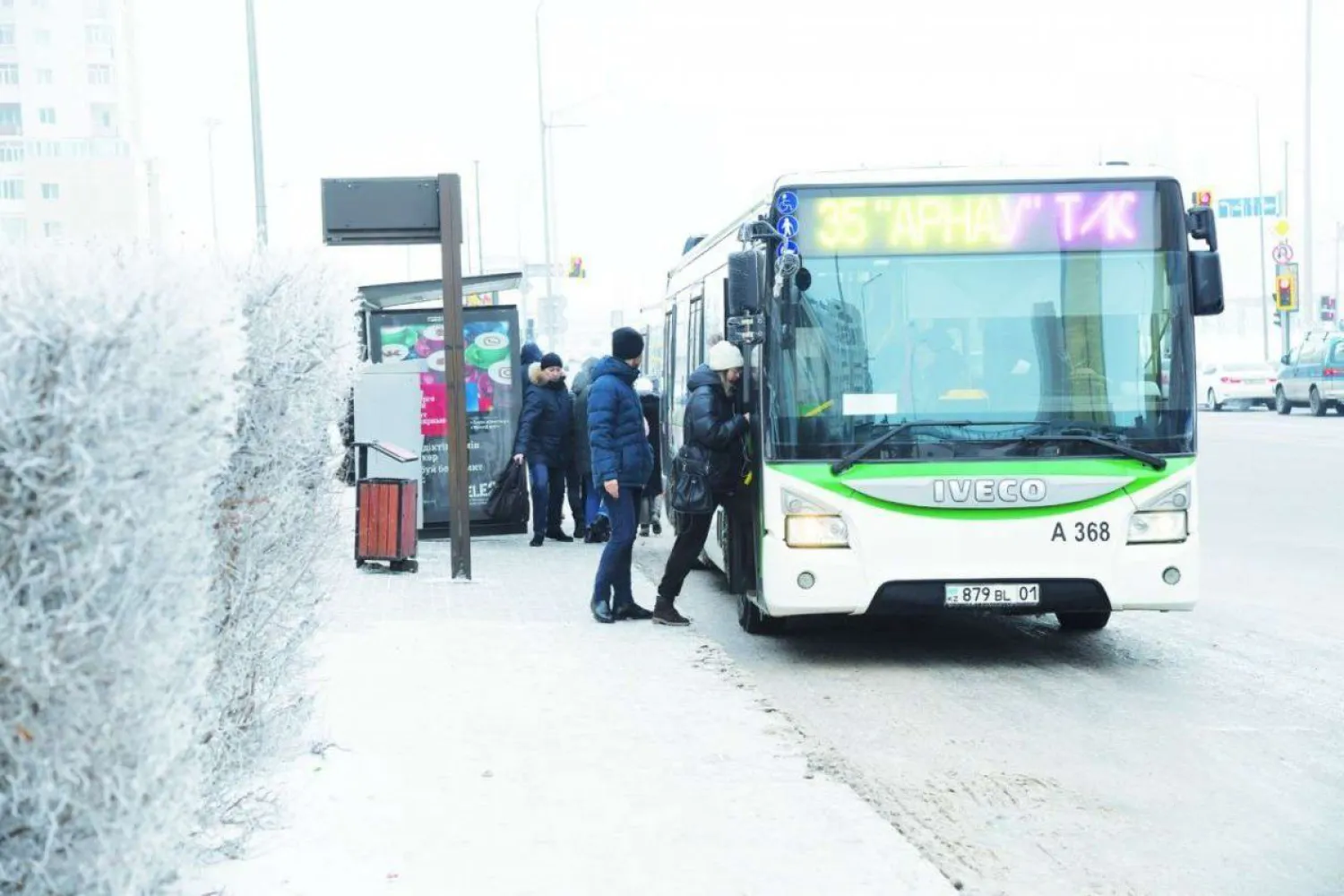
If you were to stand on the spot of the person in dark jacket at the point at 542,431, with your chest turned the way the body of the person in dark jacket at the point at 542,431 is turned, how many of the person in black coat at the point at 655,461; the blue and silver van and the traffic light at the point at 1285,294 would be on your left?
3

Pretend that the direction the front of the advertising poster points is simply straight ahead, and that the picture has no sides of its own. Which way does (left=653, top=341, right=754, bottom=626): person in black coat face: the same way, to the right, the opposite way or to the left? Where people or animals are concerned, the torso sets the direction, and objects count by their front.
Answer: to the left

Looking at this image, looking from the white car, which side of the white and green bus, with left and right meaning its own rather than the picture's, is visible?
back

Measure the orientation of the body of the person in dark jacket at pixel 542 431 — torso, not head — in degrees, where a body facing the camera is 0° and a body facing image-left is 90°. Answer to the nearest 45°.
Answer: approximately 315°

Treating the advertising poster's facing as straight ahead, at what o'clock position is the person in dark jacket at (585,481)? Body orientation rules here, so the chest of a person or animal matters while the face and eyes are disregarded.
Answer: The person in dark jacket is roughly at 9 o'clock from the advertising poster.

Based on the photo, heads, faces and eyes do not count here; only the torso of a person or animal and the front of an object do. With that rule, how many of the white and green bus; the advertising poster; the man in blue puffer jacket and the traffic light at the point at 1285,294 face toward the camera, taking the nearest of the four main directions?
3

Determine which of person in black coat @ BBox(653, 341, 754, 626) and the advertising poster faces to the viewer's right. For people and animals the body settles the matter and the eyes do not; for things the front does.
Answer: the person in black coat

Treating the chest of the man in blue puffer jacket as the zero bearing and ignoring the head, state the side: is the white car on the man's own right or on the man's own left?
on the man's own left

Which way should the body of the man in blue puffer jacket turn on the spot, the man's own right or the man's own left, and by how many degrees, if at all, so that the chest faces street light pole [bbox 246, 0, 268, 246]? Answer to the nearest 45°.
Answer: approximately 90° to the man's own left

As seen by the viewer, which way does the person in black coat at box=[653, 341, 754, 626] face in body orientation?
to the viewer's right
